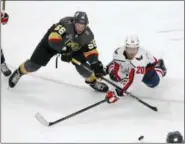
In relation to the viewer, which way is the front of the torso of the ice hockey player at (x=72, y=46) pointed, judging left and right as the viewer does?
facing the viewer and to the right of the viewer

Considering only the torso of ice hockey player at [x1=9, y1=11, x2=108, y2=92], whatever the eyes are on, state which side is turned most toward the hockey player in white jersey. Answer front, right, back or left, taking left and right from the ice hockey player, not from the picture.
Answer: front
